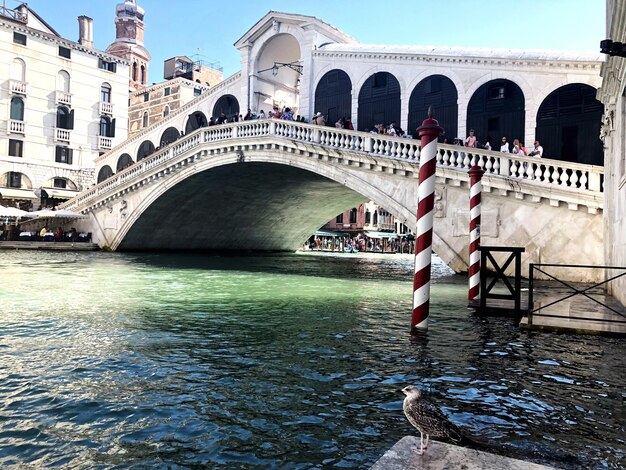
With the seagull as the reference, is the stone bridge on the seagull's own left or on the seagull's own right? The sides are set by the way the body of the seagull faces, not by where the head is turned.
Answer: on the seagull's own right

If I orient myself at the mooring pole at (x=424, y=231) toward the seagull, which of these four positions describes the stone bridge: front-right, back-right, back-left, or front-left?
back-right

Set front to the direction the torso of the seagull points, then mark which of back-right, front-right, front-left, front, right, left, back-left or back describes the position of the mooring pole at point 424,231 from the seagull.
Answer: right

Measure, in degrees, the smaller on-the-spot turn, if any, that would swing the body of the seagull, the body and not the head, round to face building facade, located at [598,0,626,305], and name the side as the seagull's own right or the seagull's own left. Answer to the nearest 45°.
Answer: approximately 135° to the seagull's own right

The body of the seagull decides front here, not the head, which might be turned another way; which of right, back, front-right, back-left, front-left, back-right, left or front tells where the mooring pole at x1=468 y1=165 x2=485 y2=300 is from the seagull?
right

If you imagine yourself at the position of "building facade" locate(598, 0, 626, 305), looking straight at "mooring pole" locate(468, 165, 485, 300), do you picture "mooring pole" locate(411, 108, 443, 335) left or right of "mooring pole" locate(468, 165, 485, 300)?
left

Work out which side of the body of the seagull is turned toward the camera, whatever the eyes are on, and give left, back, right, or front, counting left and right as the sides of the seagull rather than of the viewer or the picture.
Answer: left
